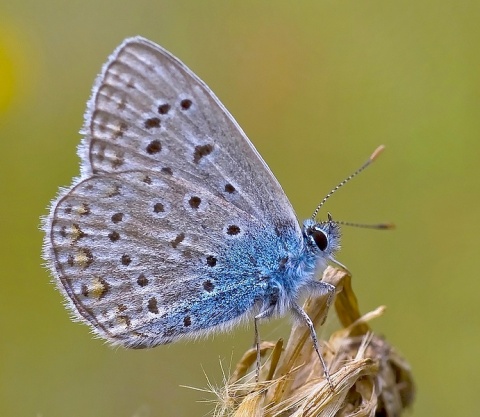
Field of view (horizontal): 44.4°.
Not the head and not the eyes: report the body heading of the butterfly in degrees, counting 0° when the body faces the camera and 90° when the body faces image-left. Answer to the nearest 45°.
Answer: approximately 270°
